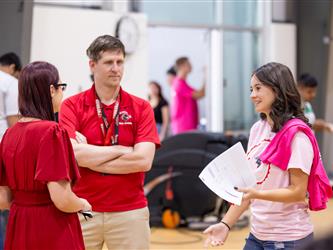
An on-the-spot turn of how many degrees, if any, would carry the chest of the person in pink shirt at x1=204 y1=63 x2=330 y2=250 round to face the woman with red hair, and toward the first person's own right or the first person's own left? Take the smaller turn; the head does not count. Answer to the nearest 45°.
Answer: approximately 45° to the first person's own right

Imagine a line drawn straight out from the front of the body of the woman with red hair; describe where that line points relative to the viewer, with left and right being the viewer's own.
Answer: facing away from the viewer and to the right of the viewer

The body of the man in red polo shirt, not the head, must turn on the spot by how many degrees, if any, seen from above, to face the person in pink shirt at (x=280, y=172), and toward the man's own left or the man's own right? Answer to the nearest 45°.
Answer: approximately 45° to the man's own left

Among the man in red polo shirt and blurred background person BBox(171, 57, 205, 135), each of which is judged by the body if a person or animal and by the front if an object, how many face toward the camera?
1

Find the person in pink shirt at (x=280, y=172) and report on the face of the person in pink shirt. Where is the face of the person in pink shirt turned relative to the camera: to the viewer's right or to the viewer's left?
to the viewer's left

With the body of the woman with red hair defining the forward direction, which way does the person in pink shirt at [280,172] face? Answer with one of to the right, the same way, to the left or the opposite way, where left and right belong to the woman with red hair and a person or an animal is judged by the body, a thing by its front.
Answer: the opposite way

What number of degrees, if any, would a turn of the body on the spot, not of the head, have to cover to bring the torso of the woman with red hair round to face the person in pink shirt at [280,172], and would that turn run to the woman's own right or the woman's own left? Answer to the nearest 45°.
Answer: approximately 45° to the woman's own right

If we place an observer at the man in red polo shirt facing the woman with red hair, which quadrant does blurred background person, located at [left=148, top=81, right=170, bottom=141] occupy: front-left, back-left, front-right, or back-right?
back-right

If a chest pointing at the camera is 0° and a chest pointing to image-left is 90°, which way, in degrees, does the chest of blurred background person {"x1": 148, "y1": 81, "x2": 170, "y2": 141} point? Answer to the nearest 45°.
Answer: approximately 45°

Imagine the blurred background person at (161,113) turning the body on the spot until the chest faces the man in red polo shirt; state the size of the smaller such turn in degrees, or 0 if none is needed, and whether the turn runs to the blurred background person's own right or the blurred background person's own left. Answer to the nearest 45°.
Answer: approximately 45° to the blurred background person's own left
